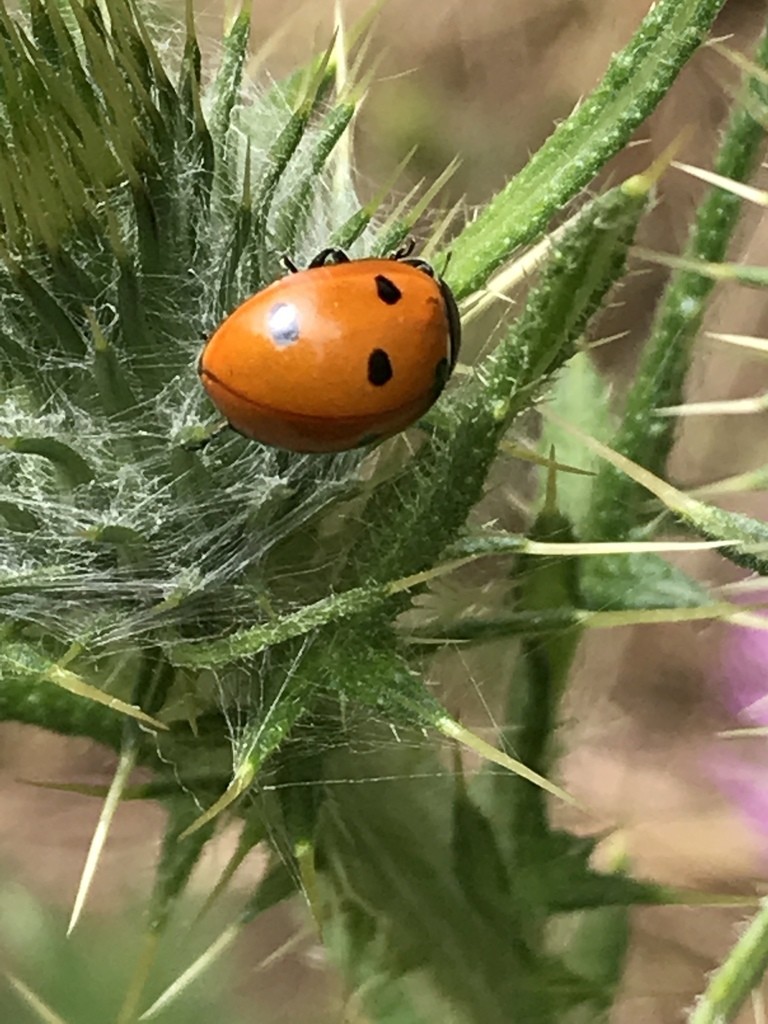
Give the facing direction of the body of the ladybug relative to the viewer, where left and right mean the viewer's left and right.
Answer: facing to the right of the viewer
